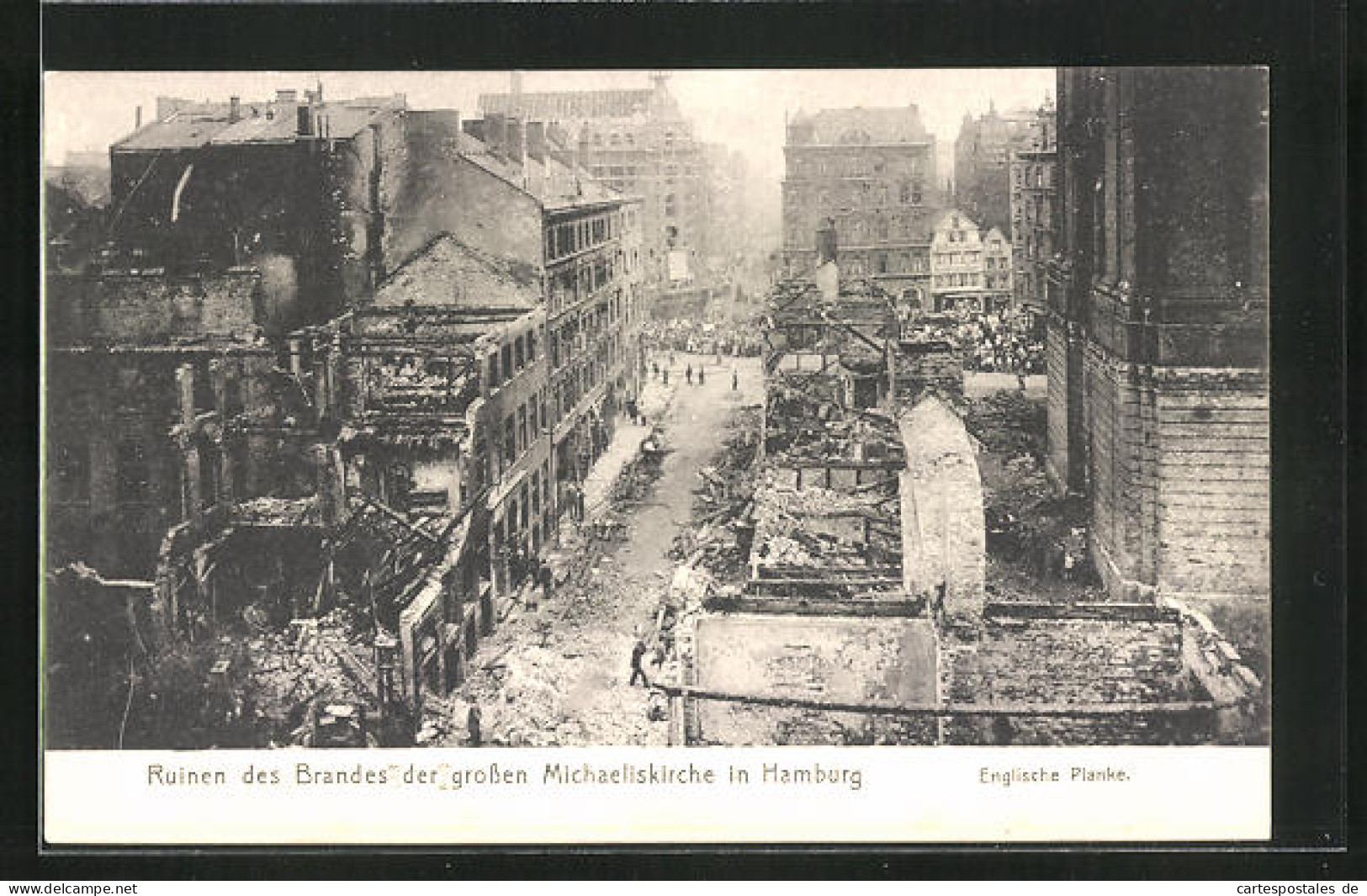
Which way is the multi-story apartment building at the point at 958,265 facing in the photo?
toward the camera
